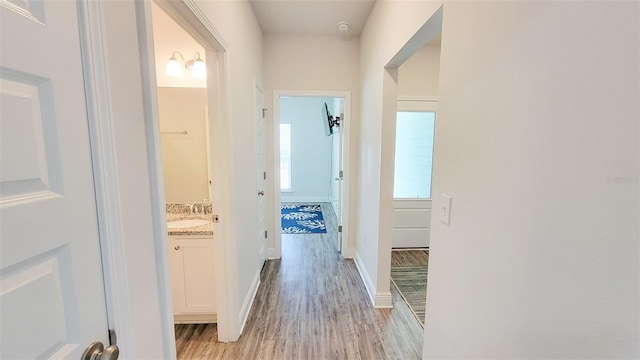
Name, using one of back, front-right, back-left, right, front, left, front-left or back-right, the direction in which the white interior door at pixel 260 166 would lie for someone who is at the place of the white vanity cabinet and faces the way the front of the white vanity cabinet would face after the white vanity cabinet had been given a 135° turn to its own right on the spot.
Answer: right

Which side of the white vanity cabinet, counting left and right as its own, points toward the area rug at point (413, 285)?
left

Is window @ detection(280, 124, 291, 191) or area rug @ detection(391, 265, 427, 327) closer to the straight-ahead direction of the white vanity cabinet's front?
the area rug

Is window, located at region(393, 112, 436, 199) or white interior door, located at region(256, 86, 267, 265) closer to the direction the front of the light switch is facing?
the white interior door

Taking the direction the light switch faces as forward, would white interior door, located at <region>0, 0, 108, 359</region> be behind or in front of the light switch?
in front

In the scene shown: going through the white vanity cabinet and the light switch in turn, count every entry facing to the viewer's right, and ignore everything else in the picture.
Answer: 0

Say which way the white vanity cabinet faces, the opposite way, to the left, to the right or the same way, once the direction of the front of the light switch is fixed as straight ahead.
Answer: to the left

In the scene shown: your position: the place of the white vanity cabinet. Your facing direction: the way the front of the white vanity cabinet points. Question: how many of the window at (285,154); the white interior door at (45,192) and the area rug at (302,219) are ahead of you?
1

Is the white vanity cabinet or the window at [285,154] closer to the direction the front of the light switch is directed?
the white vanity cabinet

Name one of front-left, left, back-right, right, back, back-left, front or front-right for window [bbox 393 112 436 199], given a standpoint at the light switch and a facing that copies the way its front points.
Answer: back-right

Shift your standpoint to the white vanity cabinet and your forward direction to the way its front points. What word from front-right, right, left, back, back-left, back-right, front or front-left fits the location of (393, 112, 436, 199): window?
left

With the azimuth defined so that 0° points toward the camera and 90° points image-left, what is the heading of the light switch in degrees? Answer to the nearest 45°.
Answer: approximately 45°

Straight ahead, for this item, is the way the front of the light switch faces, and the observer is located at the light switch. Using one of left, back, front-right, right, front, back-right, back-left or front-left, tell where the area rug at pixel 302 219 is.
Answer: right

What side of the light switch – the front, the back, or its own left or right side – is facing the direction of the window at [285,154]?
right

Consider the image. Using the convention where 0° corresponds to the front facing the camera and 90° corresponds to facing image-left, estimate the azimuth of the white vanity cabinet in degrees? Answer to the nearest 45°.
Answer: approximately 0°
